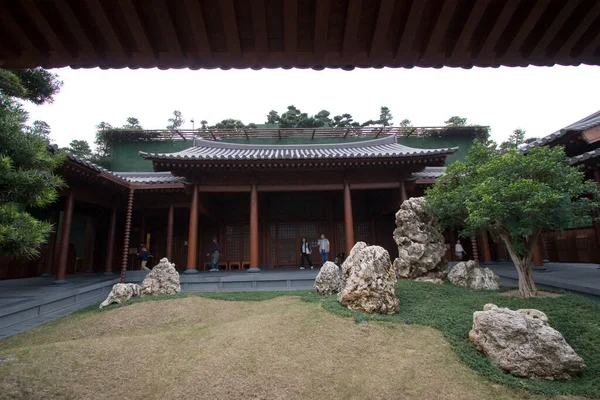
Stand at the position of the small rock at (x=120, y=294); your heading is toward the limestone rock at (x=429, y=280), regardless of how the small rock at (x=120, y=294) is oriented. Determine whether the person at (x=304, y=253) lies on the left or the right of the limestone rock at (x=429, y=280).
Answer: left

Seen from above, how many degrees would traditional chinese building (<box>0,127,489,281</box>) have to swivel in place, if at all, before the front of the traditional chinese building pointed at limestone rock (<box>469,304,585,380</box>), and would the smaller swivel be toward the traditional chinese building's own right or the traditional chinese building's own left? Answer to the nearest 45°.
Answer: approximately 45° to the traditional chinese building's own left

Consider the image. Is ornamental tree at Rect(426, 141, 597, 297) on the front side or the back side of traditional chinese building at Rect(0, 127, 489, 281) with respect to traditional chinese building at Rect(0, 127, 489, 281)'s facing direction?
on the front side

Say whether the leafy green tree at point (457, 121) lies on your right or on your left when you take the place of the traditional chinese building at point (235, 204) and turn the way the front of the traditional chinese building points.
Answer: on your left

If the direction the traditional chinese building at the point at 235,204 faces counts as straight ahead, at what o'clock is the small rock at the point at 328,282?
The small rock is roughly at 11 o'clock from the traditional chinese building.

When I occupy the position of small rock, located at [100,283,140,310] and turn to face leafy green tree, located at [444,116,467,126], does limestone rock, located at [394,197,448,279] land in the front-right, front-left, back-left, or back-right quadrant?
front-right

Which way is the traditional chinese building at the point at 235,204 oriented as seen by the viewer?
toward the camera
